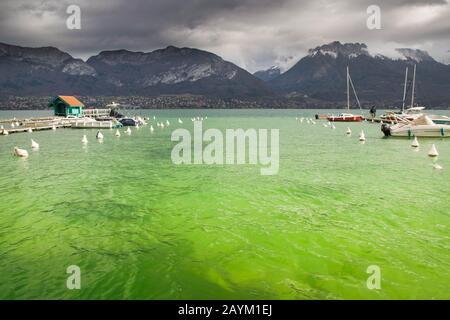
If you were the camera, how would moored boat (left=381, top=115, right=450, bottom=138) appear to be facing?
facing to the right of the viewer
